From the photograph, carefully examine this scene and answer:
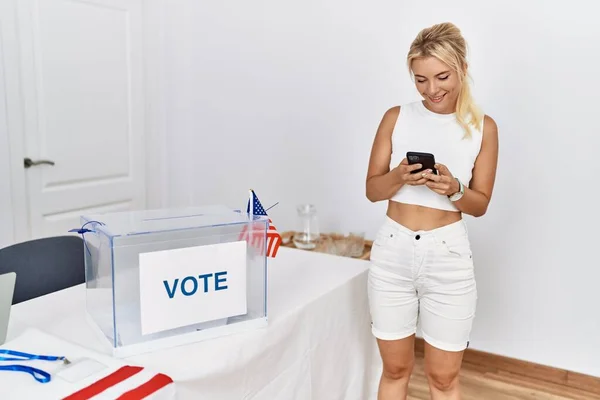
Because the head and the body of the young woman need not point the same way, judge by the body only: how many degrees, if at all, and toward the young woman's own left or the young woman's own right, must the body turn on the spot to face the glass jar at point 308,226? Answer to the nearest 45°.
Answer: approximately 135° to the young woman's own right

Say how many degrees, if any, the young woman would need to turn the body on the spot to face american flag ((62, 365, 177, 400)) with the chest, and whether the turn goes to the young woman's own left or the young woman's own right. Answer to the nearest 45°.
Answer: approximately 45° to the young woman's own right

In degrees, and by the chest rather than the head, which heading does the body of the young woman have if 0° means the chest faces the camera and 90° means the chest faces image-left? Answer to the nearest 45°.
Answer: approximately 0°

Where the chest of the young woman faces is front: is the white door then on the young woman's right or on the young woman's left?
on the young woman's right

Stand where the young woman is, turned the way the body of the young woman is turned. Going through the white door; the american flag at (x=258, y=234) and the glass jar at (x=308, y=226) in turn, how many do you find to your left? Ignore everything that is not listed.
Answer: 0

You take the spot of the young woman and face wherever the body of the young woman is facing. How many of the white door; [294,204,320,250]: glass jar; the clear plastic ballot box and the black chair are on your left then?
0

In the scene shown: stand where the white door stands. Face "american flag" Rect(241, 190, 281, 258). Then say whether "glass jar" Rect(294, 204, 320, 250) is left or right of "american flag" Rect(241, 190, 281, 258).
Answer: left

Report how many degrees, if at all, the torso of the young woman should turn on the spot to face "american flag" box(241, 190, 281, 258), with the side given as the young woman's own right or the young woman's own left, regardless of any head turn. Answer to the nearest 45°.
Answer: approximately 45° to the young woman's own right

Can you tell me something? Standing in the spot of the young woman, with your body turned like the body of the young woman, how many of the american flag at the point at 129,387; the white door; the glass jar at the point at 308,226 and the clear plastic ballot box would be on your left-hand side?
0

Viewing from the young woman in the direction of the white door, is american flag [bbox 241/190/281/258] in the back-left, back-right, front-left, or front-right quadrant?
front-left

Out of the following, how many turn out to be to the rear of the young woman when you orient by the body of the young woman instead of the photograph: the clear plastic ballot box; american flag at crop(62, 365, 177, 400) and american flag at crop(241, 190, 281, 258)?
0

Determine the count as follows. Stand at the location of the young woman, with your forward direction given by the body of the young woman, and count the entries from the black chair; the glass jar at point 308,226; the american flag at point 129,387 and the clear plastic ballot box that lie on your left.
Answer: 0

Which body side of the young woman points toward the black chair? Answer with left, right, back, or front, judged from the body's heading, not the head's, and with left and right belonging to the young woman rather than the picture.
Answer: right

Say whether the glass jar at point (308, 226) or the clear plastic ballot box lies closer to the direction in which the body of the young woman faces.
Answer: the clear plastic ballot box

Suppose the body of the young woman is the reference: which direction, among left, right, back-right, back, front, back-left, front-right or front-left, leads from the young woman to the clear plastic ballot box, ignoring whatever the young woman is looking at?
front-right
